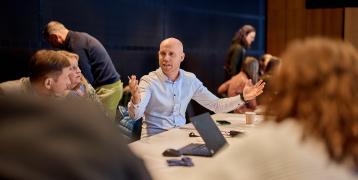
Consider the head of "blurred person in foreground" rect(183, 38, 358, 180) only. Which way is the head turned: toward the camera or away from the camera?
away from the camera

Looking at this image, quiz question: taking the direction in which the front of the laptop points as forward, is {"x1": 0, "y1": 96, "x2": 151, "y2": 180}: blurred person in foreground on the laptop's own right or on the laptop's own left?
on the laptop's own left

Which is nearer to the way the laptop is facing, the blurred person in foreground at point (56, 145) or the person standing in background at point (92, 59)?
the person standing in background

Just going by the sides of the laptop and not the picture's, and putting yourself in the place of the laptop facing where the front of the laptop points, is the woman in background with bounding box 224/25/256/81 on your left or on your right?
on your right

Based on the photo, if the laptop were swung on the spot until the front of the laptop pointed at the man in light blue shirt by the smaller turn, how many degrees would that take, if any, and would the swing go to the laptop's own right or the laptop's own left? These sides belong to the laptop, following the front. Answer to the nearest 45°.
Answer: approximately 45° to the laptop's own right

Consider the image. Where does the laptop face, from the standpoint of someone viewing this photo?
facing away from the viewer and to the left of the viewer

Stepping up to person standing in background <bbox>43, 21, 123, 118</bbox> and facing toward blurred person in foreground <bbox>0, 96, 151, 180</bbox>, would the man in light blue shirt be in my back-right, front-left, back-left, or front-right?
front-left
